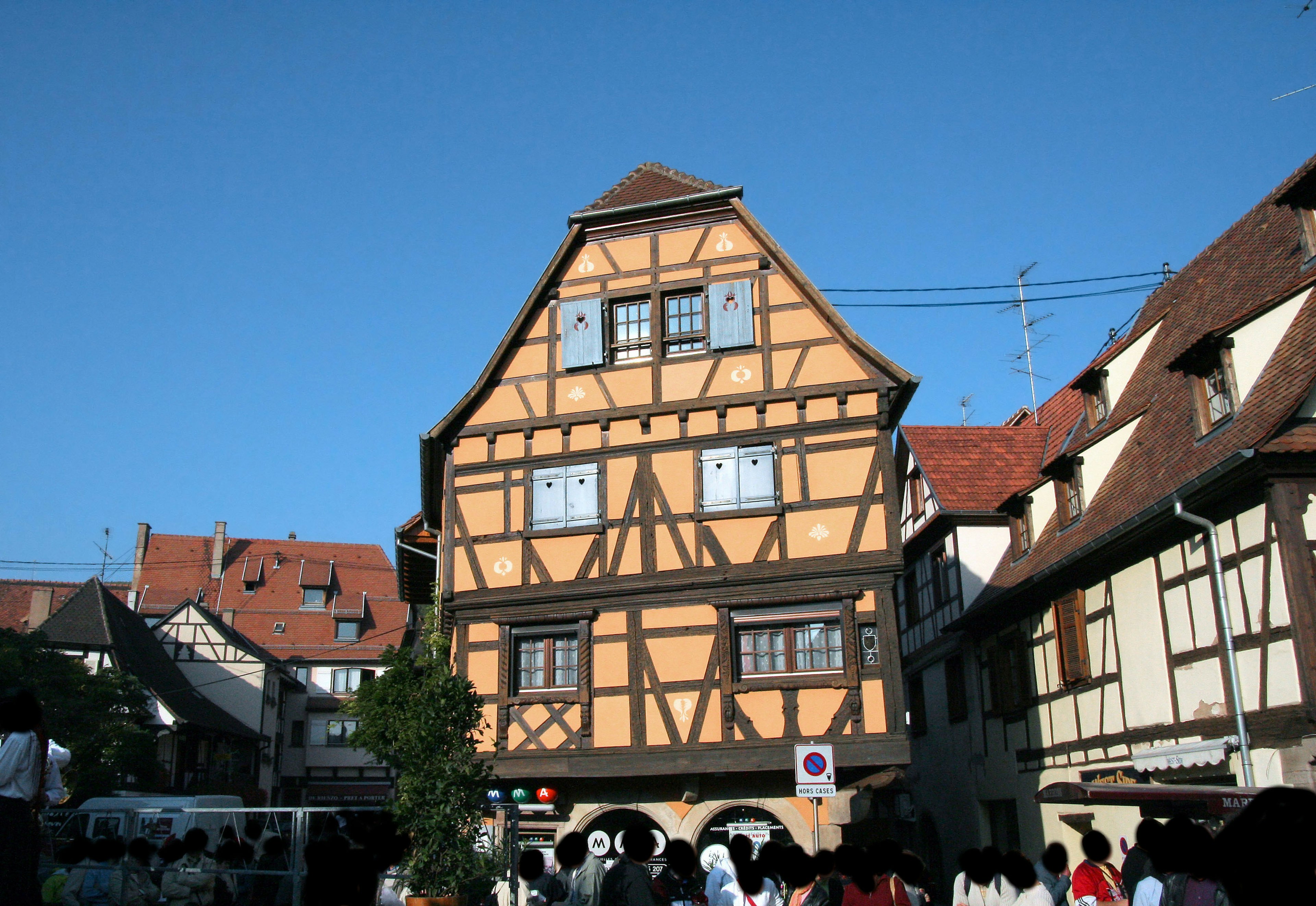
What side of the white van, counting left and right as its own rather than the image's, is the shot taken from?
left

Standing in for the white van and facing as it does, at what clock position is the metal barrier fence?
The metal barrier fence is roughly at 9 o'clock from the white van.

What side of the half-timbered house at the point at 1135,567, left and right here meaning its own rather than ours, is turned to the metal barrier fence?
front

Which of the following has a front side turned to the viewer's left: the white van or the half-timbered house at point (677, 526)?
the white van

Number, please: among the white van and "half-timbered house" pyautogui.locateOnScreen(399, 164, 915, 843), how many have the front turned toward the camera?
1

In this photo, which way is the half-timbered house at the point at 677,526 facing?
toward the camera

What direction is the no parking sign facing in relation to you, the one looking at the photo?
facing the viewer

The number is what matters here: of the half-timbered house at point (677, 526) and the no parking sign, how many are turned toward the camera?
2

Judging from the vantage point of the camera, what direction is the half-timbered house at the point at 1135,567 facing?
facing the viewer and to the left of the viewer

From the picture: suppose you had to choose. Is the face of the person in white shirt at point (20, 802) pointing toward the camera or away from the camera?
away from the camera

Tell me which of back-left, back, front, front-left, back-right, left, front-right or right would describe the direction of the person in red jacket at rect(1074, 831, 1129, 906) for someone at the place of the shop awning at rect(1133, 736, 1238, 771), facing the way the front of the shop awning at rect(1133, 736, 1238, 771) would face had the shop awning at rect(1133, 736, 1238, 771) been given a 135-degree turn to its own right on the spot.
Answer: back

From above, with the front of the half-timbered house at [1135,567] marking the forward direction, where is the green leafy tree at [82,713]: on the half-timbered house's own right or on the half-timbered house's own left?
on the half-timbered house's own right

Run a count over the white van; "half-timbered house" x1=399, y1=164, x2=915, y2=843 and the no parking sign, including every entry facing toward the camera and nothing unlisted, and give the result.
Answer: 2

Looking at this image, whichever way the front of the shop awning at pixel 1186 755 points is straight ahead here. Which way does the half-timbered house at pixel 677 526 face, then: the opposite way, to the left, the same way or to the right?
to the left
